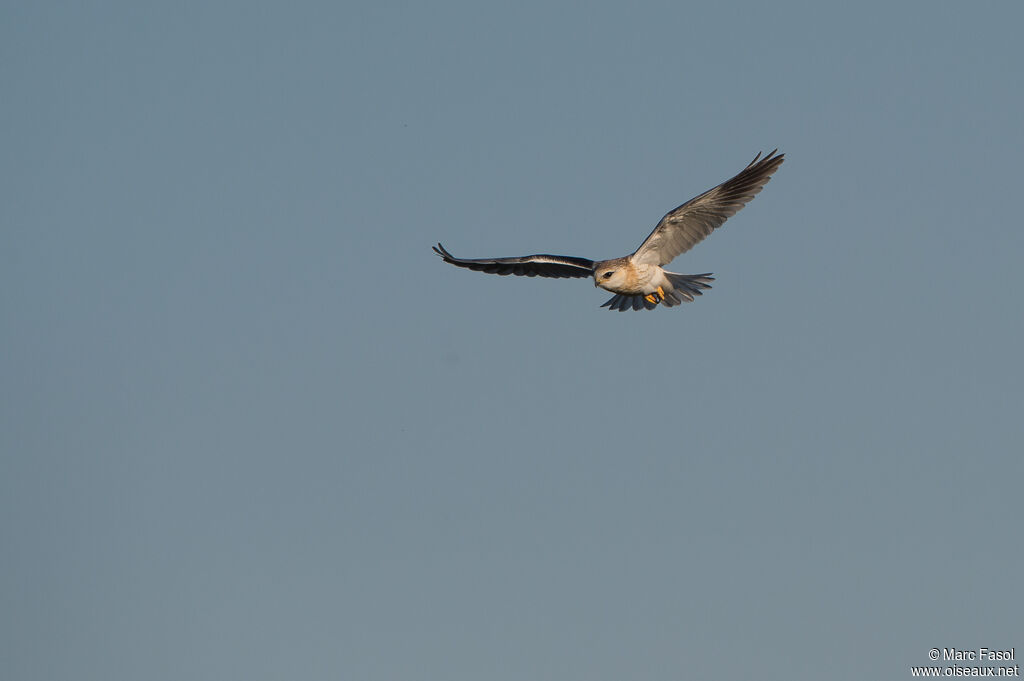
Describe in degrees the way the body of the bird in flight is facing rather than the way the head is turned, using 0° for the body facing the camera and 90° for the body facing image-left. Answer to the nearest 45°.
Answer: approximately 45°
